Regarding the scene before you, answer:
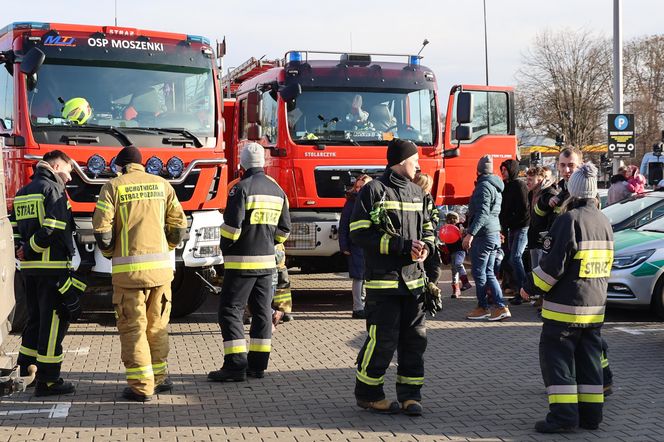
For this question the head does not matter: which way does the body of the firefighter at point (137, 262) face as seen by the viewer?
away from the camera

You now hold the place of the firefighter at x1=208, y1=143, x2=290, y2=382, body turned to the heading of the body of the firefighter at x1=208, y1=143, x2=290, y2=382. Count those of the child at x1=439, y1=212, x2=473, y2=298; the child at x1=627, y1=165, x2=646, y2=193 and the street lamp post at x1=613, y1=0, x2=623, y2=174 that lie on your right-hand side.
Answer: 3

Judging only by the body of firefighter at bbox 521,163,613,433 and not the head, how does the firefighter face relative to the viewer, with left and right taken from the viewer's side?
facing away from the viewer and to the left of the viewer

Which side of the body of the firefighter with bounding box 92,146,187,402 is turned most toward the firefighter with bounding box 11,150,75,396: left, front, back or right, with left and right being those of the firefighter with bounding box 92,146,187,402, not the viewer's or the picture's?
left

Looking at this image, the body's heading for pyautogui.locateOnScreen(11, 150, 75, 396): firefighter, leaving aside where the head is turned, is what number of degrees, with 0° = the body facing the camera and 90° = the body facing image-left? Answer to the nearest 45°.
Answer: approximately 225°

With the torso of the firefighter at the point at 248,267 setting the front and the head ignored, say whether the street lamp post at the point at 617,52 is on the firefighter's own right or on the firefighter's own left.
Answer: on the firefighter's own right

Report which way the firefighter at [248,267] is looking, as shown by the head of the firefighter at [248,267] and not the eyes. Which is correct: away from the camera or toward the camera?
away from the camera

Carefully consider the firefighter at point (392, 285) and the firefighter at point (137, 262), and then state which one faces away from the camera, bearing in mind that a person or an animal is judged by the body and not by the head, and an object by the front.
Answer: the firefighter at point (137, 262)
